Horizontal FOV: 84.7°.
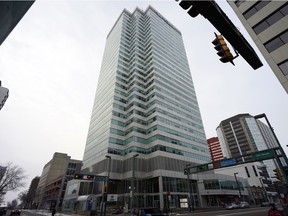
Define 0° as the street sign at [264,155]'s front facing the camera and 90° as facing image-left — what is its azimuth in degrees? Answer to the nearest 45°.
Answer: approximately 45°

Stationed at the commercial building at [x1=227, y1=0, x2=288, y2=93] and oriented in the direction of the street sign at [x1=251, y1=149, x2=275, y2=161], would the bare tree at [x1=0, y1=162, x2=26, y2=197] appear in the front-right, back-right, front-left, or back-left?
front-left

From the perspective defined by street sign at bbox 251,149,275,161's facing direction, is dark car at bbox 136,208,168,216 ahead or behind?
ahead

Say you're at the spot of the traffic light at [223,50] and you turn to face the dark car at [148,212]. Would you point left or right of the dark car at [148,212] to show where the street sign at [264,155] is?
right

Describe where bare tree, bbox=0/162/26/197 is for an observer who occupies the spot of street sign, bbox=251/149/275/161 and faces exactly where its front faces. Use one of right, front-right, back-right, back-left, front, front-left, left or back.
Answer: front-right

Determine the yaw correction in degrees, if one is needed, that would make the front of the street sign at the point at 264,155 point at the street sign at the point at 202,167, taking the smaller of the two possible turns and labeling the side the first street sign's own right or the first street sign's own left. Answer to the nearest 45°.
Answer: approximately 45° to the first street sign's own right

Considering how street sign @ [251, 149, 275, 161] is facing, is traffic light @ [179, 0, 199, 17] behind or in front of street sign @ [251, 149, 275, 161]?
in front
